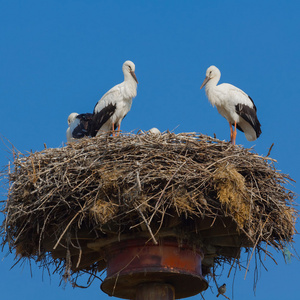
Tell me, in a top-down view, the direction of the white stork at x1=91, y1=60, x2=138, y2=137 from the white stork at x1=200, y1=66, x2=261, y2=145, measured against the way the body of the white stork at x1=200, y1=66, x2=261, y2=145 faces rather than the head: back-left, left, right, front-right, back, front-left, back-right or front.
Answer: front-right

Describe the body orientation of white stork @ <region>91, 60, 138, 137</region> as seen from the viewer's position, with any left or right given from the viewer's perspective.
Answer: facing the viewer and to the right of the viewer

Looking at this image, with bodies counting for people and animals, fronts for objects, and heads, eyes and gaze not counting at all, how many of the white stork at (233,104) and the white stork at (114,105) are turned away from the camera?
0

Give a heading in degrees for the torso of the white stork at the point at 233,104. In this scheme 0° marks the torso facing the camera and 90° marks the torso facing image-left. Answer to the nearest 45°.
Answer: approximately 45°
